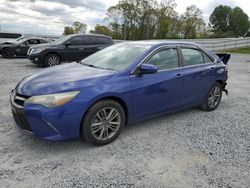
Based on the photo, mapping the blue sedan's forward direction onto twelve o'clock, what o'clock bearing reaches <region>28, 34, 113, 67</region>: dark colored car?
The dark colored car is roughly at 4 o'clock from the blue sedan.

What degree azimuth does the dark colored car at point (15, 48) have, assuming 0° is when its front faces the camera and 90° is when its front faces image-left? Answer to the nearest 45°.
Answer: approximately 45°

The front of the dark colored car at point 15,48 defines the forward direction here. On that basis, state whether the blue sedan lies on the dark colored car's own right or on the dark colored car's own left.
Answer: on the dark colored car's own left

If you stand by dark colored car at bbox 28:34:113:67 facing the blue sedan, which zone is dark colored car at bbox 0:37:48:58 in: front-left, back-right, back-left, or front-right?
back-right

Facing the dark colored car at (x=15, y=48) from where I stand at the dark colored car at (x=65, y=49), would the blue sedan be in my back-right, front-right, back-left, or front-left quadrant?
back-left

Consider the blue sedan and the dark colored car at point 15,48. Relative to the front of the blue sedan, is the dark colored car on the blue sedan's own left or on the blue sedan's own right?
on the blue sedan's own right
